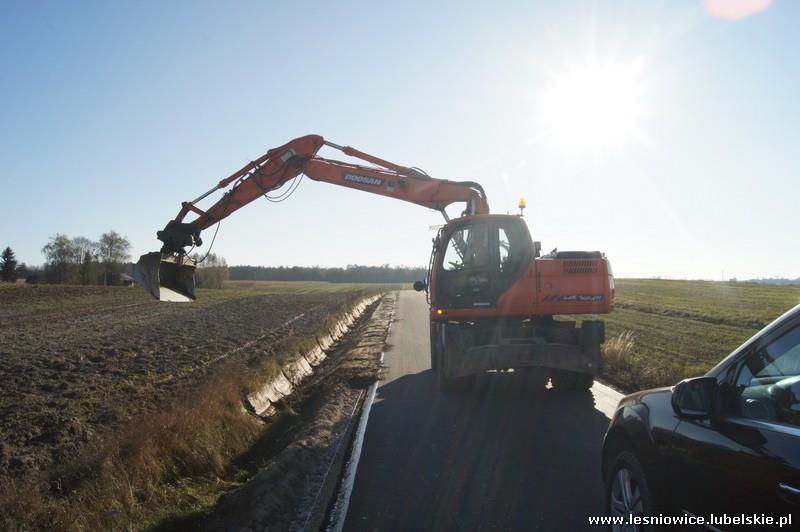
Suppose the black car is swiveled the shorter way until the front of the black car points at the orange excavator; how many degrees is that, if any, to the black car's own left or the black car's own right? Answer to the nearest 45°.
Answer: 0° — it already faces it

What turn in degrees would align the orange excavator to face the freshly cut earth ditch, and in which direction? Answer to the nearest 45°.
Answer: approximately 45° to its right

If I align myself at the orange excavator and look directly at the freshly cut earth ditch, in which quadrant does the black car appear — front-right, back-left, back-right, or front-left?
back-left

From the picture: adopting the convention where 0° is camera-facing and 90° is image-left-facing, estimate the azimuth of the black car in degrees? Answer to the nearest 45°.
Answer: approximately 135°

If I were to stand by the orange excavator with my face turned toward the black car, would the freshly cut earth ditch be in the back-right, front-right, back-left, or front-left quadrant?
back-right
